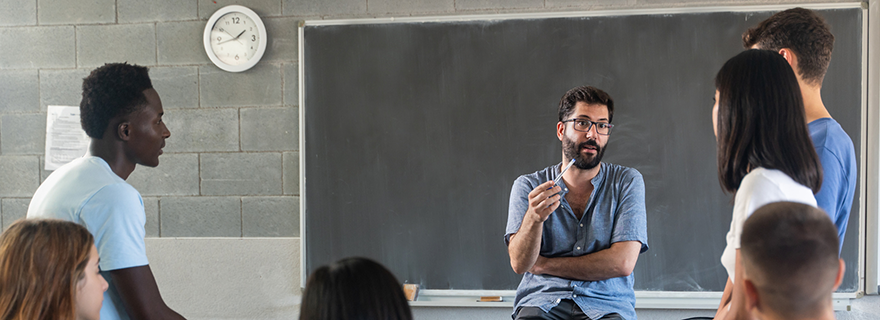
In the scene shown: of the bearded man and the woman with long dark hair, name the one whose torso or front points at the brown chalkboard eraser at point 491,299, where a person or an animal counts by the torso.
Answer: the woman with long dark hair

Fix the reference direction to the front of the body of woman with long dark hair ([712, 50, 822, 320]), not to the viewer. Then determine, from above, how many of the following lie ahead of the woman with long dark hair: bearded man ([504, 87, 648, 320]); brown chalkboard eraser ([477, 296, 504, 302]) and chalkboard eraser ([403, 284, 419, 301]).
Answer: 3

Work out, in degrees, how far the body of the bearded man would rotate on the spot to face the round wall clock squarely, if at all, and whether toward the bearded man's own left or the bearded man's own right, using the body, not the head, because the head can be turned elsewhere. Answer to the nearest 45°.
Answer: approximately 90° to the bearded man's own right

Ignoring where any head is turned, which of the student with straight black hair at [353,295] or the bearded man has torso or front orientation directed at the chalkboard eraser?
the student with straight black hair

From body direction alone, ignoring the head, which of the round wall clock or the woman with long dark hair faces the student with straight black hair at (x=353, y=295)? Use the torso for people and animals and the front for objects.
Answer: the round wall clock

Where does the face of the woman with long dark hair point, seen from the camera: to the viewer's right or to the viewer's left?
to the viewer's left

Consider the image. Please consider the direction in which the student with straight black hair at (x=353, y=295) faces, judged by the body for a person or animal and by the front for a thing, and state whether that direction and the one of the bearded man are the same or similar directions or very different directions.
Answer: very different directions

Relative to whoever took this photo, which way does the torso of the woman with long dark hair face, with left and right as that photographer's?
facing away from the viewer and to the left of the viewer

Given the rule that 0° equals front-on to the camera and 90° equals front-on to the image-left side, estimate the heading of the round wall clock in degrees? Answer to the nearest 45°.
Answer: approximately 0°

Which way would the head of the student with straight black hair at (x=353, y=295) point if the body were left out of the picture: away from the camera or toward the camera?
away from the camera

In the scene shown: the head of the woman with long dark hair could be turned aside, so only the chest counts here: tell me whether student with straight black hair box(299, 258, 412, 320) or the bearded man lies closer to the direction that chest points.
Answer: the bearded man

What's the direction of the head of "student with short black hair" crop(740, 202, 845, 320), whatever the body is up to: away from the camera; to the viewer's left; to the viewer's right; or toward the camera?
away from the camera

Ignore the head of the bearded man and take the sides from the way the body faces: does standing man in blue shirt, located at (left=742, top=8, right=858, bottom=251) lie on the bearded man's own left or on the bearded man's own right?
on the bearded man's own left

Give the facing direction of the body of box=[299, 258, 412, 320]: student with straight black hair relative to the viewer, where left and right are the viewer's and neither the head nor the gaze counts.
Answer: facing away from the viewer

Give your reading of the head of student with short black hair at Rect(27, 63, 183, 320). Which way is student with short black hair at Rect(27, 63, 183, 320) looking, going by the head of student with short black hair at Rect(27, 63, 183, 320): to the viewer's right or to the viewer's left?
to the viewer's right

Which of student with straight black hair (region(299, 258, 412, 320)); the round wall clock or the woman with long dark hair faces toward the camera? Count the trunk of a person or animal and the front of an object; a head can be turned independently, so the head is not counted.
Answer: the round wall clock
